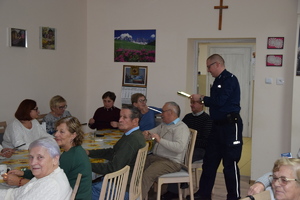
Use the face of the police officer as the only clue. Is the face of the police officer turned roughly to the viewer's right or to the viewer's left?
to the viewer's left

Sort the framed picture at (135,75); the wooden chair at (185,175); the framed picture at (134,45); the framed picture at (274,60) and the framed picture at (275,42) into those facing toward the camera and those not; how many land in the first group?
4

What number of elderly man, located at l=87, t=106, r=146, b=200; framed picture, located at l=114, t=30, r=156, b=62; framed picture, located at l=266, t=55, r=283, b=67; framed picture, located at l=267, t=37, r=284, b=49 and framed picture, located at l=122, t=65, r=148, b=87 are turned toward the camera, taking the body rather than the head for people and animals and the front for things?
4

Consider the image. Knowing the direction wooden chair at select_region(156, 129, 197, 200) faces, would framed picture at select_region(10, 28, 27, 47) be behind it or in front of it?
in front

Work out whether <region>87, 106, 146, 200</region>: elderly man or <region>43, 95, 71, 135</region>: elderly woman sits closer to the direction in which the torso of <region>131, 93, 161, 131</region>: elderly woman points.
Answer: the elderly man

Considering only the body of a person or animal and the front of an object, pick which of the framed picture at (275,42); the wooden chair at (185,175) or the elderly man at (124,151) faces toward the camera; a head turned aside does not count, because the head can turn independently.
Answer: the framed picture

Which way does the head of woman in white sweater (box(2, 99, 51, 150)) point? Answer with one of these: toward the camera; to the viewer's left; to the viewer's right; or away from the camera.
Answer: to the viewer's right

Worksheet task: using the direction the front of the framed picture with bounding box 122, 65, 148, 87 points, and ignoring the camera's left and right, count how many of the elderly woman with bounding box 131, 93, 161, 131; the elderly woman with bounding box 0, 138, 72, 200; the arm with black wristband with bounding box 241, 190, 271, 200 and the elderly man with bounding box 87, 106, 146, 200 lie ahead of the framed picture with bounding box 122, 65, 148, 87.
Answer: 4

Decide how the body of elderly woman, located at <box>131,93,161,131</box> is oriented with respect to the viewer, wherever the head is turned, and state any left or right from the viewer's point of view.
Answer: facing the viewer and to the right of the viewer

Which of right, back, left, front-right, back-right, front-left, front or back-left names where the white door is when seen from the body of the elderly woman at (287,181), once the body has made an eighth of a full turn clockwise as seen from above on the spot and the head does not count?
right

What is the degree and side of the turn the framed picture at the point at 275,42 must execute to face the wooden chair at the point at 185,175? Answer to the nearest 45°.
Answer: approximately 45° to its right

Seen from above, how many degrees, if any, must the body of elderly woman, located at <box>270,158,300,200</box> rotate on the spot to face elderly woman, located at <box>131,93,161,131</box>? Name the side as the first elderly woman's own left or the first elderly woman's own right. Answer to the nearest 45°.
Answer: approximately 90° to the first elderly woman's own right
